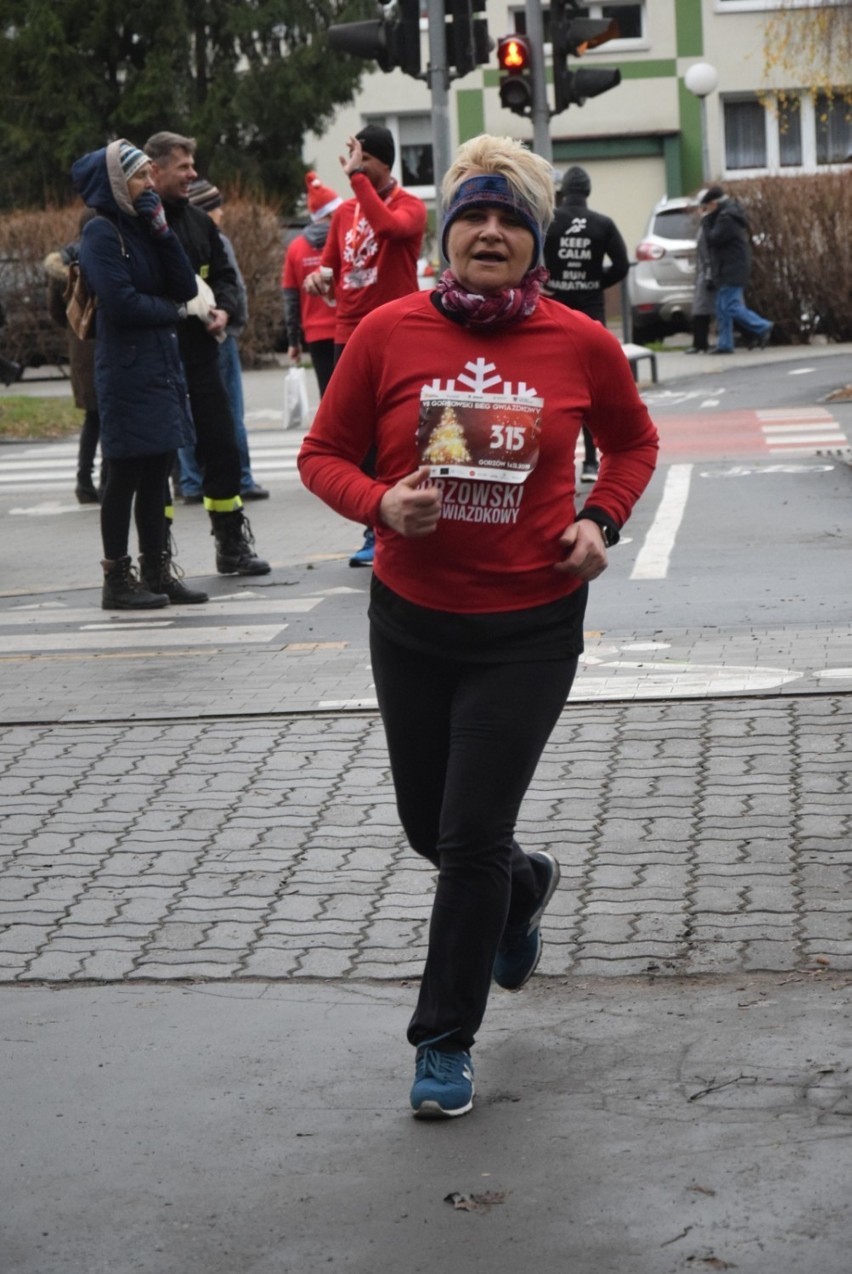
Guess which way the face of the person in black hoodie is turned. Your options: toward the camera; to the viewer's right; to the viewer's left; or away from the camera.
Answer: away from the camera

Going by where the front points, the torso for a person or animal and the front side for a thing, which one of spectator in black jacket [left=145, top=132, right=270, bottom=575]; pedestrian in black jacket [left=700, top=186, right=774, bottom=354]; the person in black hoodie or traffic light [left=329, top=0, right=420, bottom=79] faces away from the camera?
the person in black hoodie

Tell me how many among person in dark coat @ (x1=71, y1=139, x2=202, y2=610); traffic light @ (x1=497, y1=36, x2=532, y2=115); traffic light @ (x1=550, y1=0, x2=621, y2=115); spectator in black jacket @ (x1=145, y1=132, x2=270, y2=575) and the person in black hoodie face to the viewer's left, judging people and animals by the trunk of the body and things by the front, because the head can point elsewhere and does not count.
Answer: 0

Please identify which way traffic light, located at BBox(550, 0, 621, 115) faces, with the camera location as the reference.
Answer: facing to the right of the viewer

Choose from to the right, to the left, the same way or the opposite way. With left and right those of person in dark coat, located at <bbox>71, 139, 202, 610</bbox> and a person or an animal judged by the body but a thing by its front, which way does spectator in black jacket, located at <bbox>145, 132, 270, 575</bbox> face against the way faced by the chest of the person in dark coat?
the same way

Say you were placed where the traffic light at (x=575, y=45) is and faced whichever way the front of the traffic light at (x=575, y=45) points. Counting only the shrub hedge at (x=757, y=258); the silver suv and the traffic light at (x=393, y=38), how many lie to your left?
2

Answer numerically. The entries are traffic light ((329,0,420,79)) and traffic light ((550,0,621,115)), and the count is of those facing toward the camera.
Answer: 0

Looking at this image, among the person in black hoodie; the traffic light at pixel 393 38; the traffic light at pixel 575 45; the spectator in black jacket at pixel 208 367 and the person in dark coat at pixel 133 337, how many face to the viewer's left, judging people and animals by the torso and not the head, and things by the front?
1

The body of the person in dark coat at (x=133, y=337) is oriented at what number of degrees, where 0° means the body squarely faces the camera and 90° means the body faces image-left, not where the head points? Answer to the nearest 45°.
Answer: approximately 270°

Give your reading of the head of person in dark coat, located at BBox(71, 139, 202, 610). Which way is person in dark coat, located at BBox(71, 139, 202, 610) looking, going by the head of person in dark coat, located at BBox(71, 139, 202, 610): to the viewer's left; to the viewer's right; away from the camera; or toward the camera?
to the viewer's right

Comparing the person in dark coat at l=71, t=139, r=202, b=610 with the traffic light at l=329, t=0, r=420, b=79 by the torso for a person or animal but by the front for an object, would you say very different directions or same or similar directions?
very different directions

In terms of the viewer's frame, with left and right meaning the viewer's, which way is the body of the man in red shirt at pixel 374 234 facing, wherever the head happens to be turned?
facing the viewer and to the left of the viewer

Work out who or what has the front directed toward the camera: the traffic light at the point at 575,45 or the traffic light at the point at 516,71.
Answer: the traffic light at the point at 516,71
